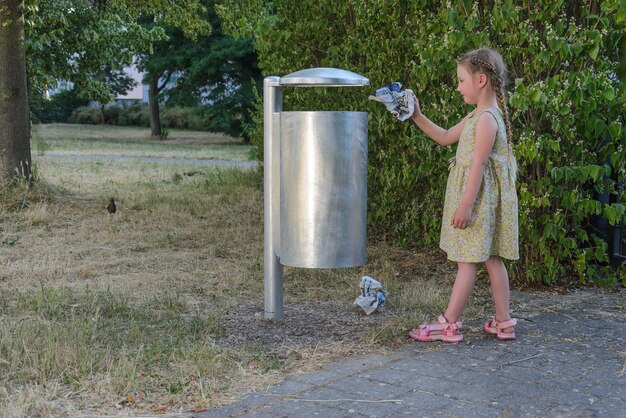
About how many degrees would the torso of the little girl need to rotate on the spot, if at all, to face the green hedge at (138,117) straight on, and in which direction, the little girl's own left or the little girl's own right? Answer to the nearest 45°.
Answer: approximately 45° to the little girl's own right

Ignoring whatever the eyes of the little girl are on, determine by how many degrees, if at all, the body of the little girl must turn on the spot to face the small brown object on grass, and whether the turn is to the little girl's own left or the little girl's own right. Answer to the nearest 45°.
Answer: approximately 45° to the little girl's own right

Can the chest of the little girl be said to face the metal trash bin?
yes

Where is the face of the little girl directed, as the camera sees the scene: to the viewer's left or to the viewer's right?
to the viewer's left

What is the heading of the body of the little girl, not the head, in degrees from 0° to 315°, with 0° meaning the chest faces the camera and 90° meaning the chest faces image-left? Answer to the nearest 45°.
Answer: approximately 90°

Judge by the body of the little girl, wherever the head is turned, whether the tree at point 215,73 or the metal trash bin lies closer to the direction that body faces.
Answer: the metal trash bin

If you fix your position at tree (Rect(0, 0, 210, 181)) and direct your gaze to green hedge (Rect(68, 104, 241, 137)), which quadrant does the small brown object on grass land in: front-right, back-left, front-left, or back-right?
back-right

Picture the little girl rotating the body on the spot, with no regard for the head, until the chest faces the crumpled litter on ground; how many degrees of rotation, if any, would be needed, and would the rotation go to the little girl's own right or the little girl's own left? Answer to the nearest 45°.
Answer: approximately 45° to the little girl's own right
